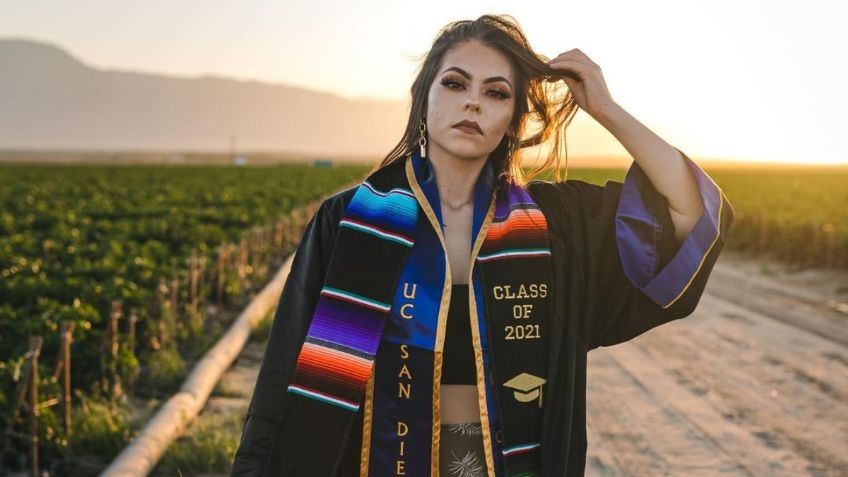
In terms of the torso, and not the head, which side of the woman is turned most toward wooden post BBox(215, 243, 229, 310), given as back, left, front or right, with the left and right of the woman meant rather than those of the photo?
back

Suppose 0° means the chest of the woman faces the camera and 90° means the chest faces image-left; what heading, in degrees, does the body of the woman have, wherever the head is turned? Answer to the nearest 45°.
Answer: approximately 0°

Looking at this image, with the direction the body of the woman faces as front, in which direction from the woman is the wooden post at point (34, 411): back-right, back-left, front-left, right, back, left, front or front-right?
back-right

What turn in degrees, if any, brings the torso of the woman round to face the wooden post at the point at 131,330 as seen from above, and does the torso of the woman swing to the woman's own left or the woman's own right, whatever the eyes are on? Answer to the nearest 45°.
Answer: approximately 135° to the woman's own right

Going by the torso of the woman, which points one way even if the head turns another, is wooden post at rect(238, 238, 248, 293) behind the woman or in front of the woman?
behind

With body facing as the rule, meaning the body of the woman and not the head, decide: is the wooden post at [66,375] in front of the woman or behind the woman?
behind

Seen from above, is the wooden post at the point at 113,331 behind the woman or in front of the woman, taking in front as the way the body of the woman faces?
behind
